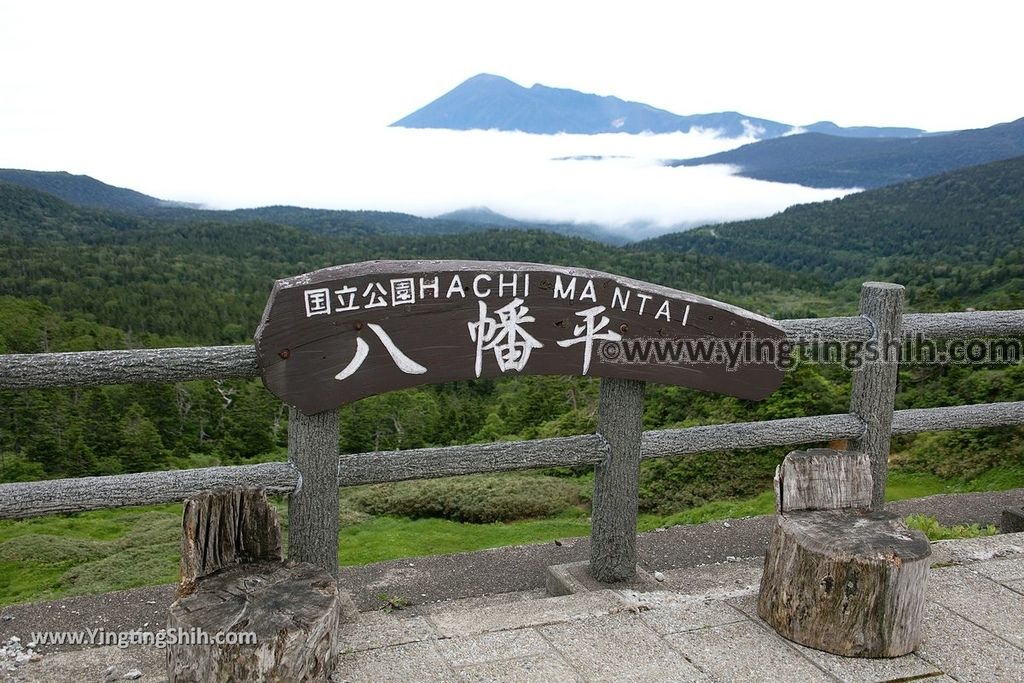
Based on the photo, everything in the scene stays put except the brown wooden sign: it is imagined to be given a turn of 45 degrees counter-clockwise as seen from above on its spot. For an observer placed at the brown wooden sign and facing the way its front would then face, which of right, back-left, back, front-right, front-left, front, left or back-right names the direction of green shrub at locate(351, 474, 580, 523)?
back-left

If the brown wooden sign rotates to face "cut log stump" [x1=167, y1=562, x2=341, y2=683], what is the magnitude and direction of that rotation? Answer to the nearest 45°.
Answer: approximately 45° to its right

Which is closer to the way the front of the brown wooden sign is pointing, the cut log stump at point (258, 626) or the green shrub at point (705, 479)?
the cut log stump

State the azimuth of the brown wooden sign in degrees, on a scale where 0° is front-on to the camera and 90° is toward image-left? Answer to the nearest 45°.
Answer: approximately 0°

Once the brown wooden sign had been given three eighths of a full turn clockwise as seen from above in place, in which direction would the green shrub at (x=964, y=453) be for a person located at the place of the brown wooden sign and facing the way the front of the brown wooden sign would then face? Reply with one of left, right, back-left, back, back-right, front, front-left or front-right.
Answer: right

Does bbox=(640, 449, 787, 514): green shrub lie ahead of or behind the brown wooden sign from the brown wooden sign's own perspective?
behind
